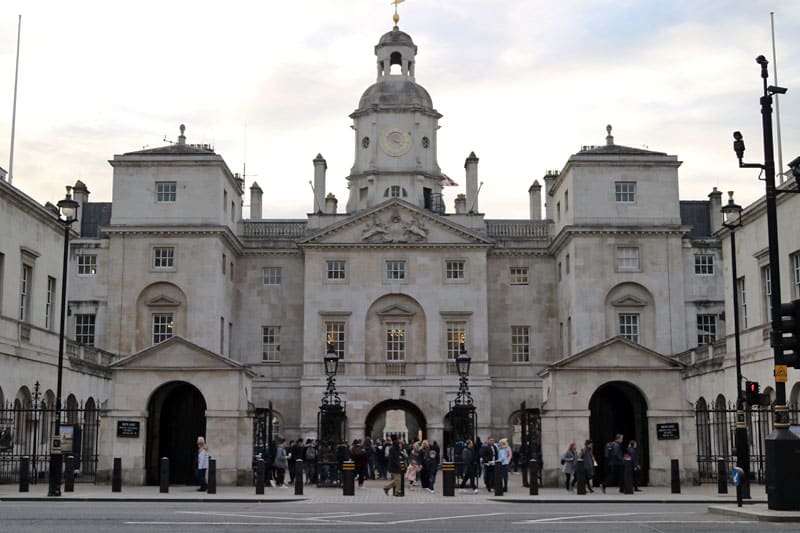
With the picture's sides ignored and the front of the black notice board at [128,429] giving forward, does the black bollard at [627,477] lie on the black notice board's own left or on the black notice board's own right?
on the black notice board's own left

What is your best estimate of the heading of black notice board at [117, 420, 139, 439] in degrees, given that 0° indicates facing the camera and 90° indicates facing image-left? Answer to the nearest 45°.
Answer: approximately 0°

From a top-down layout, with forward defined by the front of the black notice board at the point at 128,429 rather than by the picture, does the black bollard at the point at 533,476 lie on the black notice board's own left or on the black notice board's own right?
on the black notice board's own left

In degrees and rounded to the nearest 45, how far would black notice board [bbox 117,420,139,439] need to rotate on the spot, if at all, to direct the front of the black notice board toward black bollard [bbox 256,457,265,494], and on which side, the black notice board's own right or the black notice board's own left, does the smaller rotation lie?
approximately 45° to the black notice board's own left

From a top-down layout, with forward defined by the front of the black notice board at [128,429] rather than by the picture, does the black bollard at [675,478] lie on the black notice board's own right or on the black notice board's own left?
on the black notice board's own left

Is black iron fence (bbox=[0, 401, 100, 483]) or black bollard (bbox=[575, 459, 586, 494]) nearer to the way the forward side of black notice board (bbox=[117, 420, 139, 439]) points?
the black bollard

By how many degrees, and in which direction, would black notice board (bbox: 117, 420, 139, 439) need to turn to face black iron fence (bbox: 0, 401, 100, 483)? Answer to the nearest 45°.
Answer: approximately 135° to its right

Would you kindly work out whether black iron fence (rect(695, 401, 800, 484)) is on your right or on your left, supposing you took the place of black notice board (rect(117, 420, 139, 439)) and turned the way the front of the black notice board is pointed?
on your left

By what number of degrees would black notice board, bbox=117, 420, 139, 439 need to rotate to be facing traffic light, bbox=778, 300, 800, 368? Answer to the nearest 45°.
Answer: approximately 45° to its left

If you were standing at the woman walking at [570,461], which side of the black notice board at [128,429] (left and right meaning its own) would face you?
left
